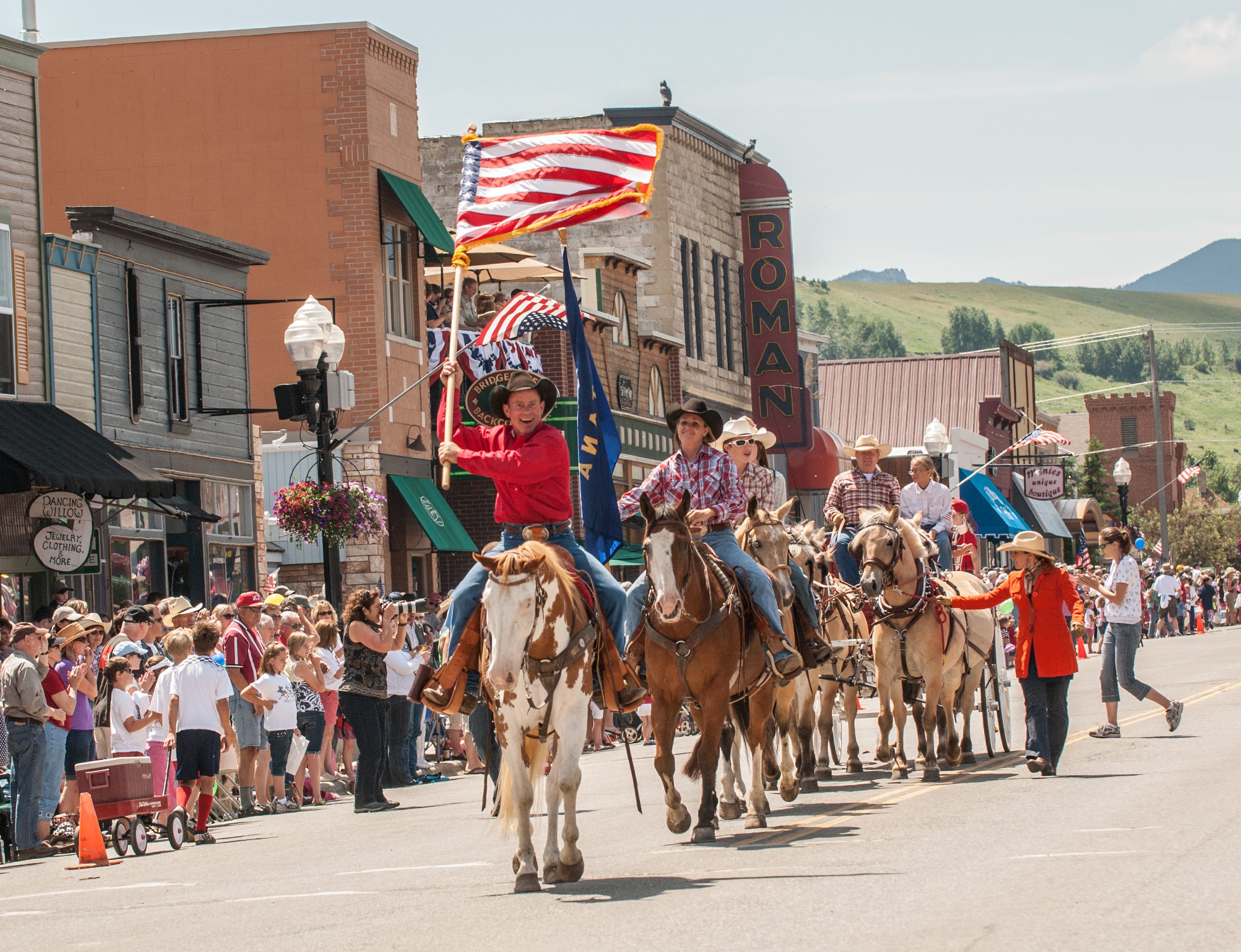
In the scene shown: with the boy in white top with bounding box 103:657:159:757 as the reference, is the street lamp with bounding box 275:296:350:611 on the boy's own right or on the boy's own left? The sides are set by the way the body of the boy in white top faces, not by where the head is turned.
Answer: on the boy's own left

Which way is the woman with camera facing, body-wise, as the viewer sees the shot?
to the viewer's right

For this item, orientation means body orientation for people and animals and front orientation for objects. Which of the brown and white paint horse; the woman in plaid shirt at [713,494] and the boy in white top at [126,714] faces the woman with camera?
the boy in white top

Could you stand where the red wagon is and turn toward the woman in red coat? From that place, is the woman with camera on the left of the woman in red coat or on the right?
left

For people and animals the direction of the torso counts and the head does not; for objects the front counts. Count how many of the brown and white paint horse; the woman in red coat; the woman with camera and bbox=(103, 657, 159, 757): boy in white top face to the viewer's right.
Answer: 2

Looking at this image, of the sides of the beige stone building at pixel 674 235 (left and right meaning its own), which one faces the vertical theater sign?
left

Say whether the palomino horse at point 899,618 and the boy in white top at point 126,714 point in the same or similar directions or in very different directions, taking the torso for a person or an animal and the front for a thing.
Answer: very different directions

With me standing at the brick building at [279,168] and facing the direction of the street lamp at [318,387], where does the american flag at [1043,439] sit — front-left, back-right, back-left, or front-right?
back-left

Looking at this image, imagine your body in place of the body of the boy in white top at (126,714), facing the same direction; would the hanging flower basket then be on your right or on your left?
on your left

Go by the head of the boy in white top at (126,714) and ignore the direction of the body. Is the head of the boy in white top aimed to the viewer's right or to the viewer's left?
to the viewer's right

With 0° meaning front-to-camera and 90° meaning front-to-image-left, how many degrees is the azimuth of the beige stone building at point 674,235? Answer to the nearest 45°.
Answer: approximately 315°
